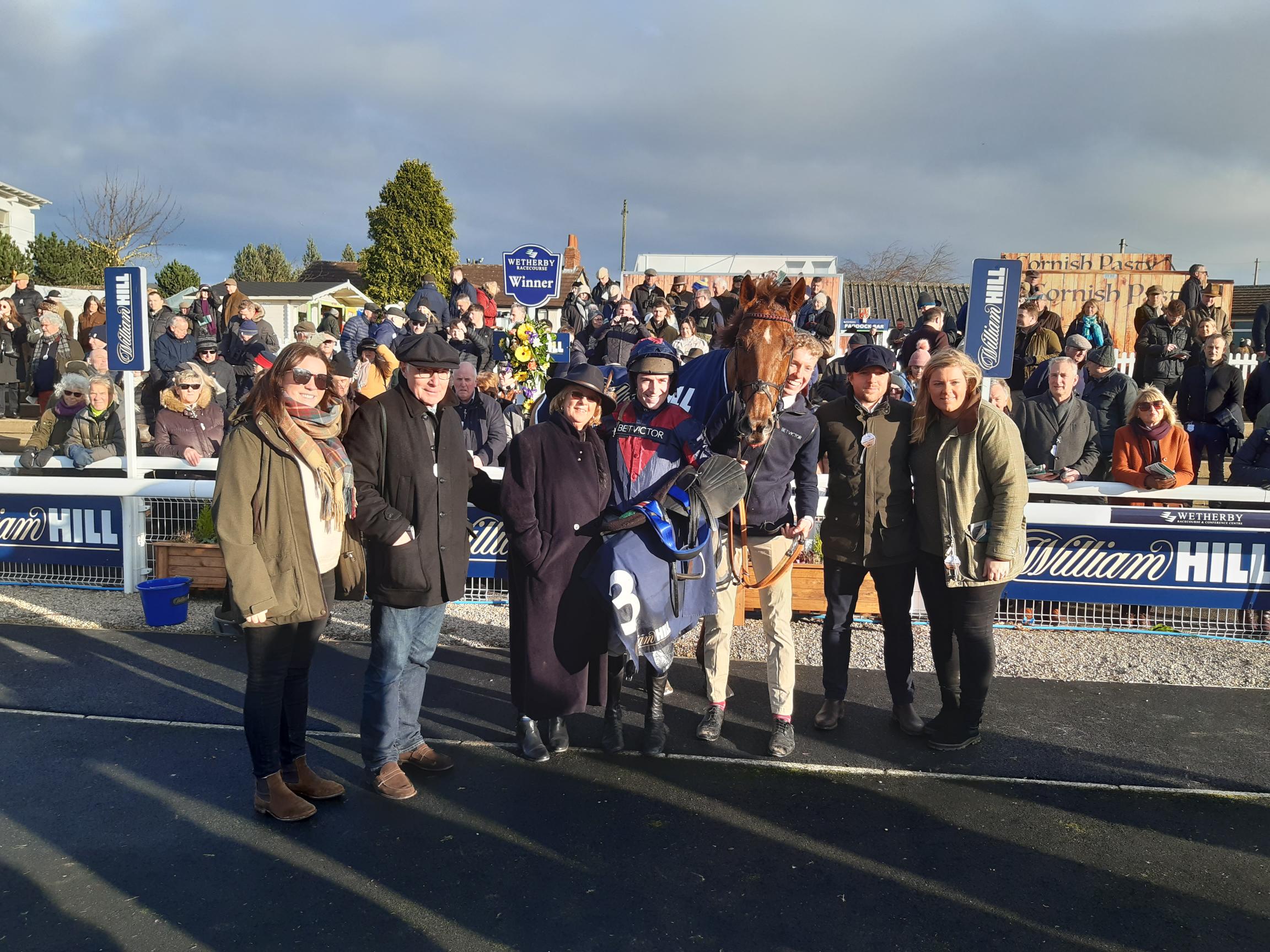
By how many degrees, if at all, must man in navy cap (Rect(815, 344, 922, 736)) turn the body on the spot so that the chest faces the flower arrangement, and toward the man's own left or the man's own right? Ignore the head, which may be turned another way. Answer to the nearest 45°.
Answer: approximately 135° to the man's own right

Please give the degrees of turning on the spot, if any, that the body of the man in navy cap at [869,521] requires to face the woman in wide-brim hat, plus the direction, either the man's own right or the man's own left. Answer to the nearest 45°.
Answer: approximately 45° to the man's own right

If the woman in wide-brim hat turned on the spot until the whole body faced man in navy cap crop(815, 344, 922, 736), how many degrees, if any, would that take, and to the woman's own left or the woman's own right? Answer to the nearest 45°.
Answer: approximately 45° to the woman's own left

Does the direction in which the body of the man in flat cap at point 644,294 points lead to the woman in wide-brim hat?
yes

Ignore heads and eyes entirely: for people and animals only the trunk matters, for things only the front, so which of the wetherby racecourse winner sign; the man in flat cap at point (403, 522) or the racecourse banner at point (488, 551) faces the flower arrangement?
the wetherby racecourse winner sign
